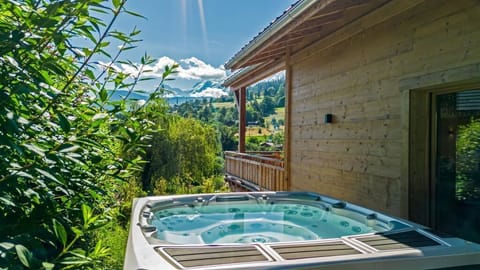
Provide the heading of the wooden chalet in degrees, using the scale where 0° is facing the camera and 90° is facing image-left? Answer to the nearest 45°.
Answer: approximately 45°

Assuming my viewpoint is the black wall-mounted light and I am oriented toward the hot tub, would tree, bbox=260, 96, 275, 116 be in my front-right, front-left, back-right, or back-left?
back-right

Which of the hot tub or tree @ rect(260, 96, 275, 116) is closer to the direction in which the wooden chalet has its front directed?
the hot tub

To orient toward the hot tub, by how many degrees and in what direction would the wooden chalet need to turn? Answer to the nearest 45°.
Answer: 0° — it already faces it
